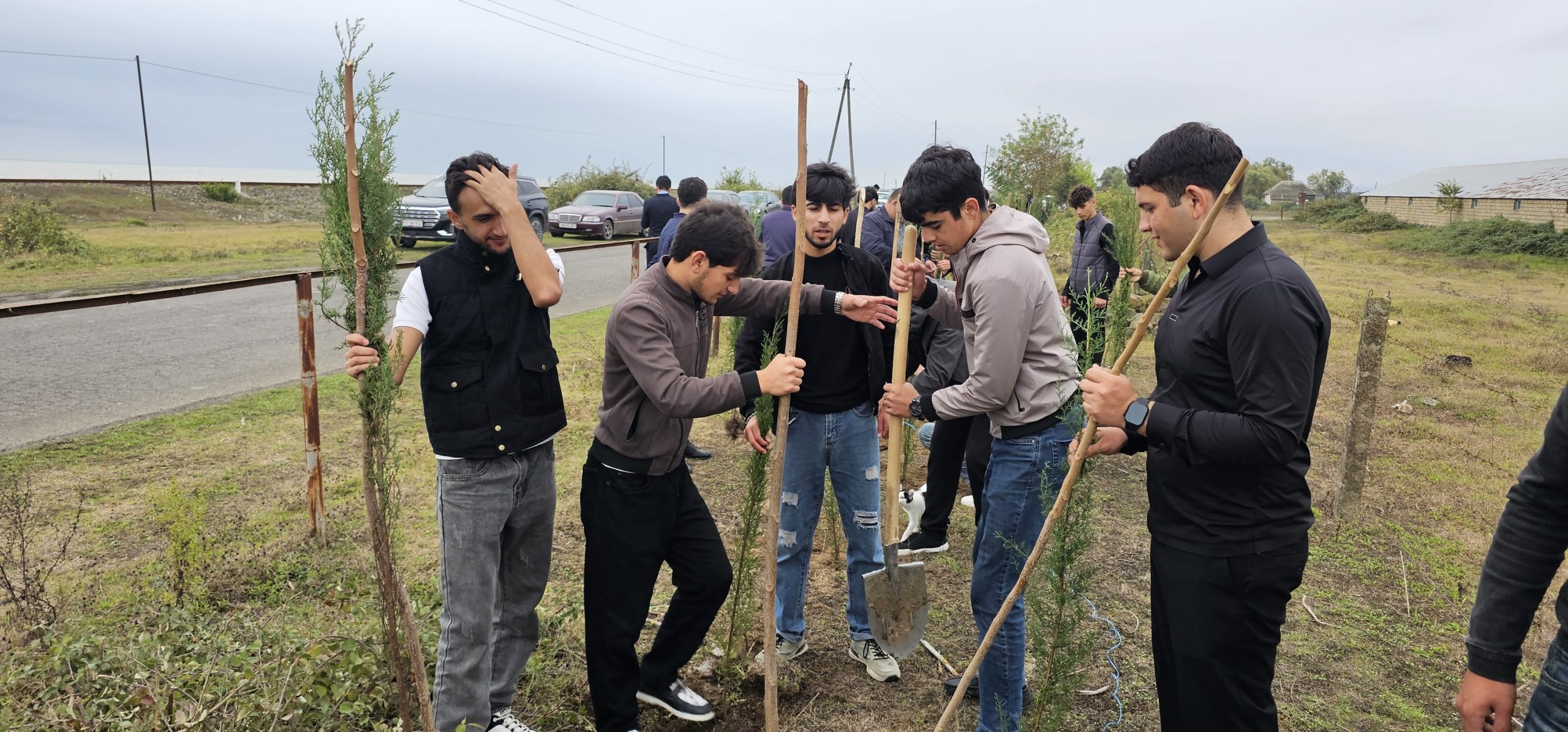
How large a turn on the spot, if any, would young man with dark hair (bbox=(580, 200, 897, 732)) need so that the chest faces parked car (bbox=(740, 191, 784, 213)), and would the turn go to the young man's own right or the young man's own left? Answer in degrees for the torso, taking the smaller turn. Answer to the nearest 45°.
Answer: approximately 90° to the young man's own left

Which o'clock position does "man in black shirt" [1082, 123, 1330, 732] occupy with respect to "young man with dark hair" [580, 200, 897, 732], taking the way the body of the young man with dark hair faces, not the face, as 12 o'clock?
The man in black shirt is roughly at 1 o'clock from the young man with dark hair.

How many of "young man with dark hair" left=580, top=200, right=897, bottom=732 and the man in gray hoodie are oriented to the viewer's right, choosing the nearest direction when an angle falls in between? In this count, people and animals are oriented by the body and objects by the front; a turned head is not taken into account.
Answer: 1

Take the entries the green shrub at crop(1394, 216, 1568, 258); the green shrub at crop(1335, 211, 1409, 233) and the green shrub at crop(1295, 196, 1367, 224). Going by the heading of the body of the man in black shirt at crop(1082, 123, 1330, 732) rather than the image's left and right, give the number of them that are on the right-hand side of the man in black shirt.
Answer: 3

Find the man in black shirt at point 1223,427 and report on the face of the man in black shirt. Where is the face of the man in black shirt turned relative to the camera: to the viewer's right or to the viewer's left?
to the viewer's left

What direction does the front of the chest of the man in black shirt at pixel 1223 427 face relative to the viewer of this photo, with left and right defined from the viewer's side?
facing to the left of the viewer

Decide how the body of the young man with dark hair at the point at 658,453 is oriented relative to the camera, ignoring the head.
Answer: to the viewer's right

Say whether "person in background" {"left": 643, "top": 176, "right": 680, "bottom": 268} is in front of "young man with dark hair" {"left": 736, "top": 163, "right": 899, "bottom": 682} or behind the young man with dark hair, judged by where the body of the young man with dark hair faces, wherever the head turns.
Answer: behind

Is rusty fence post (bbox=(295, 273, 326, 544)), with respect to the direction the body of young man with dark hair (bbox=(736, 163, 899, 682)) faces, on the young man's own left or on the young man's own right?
on the young man's own right

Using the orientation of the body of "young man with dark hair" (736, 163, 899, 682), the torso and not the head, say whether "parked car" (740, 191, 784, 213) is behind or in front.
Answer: behind

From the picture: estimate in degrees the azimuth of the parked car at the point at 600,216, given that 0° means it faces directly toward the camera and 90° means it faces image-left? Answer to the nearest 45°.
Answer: approximately 45°

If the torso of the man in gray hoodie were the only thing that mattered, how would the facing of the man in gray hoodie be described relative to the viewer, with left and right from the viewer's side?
facing to the left of the viewer

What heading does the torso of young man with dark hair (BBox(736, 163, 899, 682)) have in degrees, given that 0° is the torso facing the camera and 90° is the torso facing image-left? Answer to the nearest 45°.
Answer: approximately 0°
